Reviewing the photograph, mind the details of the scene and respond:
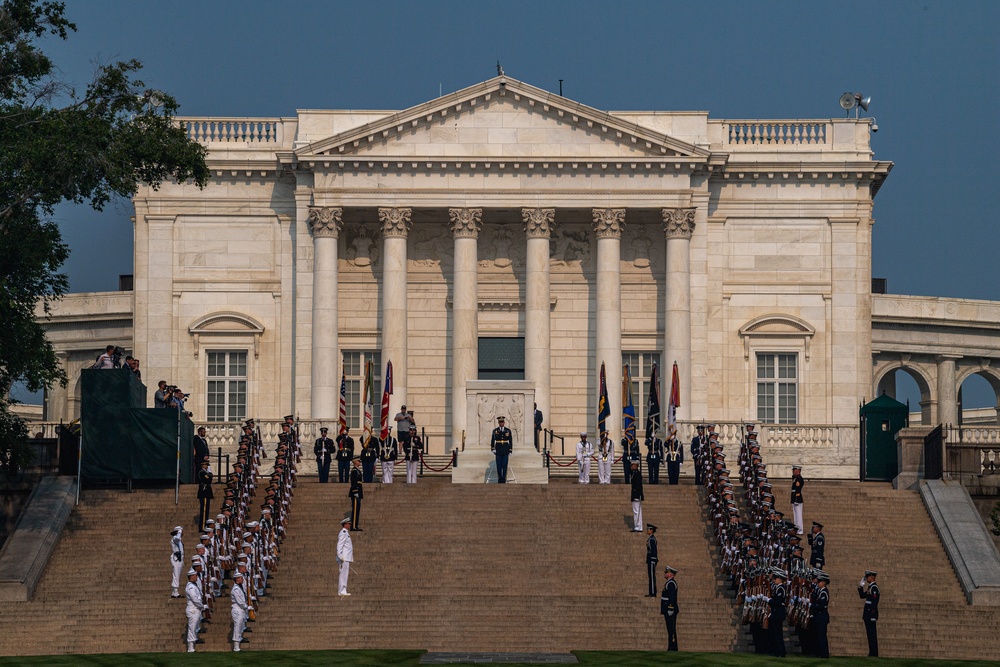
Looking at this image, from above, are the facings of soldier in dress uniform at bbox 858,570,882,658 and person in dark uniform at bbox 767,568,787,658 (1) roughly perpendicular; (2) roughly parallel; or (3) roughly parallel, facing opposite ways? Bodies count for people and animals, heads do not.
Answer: roughly parallel

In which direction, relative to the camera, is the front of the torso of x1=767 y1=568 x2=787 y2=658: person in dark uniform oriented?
to the viewer's left

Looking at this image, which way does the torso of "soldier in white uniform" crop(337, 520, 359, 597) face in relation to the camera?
to the viewer's right

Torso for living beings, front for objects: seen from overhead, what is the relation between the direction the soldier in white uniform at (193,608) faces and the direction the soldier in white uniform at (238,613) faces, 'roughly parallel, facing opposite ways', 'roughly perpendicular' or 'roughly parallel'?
roughly parallel

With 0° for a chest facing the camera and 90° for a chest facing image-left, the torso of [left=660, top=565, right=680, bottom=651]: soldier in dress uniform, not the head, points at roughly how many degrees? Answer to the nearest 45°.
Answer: approximately 90°

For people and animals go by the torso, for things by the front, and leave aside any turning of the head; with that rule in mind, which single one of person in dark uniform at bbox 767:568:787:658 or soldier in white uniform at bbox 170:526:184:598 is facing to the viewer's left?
the person in dark uniform

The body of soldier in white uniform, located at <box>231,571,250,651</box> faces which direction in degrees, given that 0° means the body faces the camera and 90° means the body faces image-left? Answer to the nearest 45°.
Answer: approximately 270°

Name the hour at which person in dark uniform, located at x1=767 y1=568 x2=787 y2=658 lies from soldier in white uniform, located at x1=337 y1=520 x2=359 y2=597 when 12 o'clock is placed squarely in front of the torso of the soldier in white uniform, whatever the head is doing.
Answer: The person in dark uniform is roughly at 1 o'clock from the soldier in white uniform.

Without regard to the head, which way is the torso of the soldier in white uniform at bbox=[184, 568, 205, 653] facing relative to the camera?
to the viewer's right

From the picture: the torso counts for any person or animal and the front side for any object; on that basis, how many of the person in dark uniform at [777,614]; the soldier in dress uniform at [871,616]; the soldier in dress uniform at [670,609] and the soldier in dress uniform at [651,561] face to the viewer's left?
4

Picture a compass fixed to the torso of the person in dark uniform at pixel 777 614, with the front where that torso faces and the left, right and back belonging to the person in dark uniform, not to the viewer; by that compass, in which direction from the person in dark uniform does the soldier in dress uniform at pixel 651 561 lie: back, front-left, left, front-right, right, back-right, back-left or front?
front-right

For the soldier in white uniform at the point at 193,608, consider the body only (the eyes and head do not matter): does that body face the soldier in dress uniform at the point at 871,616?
yes

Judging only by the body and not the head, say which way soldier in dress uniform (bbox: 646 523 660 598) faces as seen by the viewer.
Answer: to the viewer's left

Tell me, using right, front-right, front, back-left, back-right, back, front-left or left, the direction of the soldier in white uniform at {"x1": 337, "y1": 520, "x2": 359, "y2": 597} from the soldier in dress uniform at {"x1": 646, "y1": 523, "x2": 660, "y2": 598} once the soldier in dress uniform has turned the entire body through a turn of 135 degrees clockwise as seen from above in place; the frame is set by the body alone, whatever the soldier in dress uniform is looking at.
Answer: back-left

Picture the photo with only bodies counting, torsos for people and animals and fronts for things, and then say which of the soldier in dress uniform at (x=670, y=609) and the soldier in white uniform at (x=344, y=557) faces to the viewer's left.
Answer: the soldier in dress uniform

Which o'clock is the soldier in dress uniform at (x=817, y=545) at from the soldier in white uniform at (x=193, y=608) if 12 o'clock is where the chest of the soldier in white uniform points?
The soldier in dress uniform is roughly at 12 o'clock from the soldier in white uniform.
